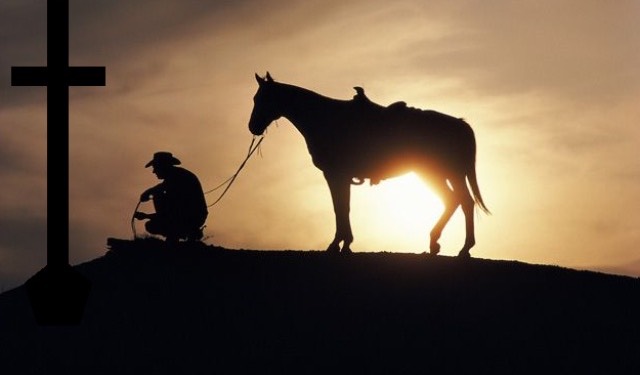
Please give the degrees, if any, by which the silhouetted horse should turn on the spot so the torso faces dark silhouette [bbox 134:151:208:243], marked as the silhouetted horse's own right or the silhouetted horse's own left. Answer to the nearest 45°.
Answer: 0° — it already faces it

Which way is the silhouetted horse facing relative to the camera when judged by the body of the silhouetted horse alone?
to the viewer's left
